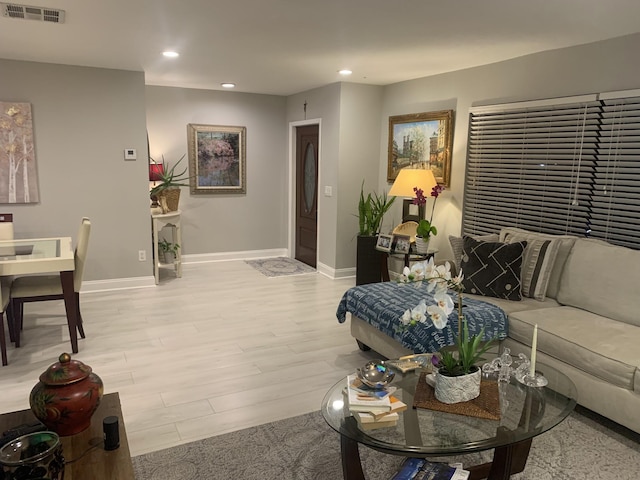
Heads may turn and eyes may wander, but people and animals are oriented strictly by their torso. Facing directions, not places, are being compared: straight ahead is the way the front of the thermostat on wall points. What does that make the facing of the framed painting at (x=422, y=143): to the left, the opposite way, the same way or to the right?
to the right

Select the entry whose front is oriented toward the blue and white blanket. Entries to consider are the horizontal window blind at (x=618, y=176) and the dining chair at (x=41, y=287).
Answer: the horizontal window blind

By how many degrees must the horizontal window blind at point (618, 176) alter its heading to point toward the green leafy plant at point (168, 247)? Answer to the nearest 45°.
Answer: approximately 45° to its right

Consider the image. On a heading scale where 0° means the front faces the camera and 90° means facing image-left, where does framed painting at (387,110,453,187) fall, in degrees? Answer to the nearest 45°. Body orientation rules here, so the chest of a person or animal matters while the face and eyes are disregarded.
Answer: approximately 45°

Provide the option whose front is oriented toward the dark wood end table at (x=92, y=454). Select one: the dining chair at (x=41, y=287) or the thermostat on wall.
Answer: the thermostat on wall

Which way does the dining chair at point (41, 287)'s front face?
to the viewer's left

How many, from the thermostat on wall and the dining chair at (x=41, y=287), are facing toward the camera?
1

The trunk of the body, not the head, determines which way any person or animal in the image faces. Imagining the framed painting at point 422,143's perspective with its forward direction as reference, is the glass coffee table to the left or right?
on its left

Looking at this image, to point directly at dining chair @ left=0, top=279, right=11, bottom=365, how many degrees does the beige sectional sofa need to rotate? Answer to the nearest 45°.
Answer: approximately 45° to its right

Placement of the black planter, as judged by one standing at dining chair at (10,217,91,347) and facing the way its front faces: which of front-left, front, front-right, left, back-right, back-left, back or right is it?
back

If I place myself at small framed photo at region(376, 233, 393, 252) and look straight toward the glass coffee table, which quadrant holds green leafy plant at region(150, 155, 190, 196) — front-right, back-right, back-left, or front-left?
back-right

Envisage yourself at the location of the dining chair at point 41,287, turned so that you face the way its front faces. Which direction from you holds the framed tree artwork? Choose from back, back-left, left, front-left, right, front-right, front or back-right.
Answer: back-right

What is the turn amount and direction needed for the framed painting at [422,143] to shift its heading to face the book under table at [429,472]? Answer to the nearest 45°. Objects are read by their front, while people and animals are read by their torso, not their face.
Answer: approximately 45° to its left

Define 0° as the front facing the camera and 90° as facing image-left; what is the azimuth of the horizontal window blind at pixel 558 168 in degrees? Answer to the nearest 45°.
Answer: approximately 45°

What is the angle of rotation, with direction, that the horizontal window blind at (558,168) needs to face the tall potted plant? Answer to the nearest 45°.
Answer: approximately 45° to its right

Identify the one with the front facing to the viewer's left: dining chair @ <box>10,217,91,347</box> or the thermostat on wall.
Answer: the dining chair
